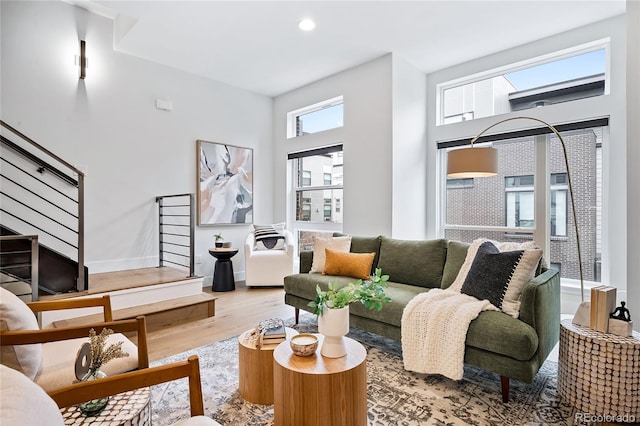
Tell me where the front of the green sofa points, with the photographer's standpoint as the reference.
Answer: facing the viewer and to the left of the viewer

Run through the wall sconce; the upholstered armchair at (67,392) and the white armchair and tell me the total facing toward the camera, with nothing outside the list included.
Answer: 2

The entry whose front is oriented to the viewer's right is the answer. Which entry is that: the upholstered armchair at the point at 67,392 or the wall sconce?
the upholstered armchair

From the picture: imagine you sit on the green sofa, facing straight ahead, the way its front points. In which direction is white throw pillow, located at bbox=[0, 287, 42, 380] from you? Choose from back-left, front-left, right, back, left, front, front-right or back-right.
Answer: front

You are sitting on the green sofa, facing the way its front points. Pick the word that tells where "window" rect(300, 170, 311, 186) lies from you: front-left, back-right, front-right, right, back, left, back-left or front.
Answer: right

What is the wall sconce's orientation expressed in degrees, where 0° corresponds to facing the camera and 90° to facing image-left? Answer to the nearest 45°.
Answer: approximately 0°

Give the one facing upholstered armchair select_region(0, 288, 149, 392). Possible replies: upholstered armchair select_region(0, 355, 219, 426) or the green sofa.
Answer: the green sofa

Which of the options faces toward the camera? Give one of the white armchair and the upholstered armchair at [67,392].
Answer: the white armchair

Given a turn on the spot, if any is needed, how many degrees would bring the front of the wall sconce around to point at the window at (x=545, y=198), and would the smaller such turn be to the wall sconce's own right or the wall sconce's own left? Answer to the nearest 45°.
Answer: approximately 45° to the wall sconce's own left

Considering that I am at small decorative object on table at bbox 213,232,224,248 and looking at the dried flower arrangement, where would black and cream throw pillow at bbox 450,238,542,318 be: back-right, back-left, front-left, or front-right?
front-left

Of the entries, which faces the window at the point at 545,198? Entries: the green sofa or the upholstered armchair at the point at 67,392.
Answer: the upholstered armchair

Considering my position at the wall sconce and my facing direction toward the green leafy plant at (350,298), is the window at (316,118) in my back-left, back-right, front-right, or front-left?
front-left

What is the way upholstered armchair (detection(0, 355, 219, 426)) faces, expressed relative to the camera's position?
facing to the right of the viewer

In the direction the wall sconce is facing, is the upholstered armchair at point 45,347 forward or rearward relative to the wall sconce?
forward

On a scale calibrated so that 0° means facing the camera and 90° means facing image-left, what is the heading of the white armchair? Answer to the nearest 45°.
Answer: approximately 0°

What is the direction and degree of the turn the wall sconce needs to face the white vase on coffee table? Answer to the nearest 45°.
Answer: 0° — it already faces it

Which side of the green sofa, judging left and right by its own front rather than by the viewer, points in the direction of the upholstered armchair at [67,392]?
front

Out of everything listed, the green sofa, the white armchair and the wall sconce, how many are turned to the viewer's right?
0
